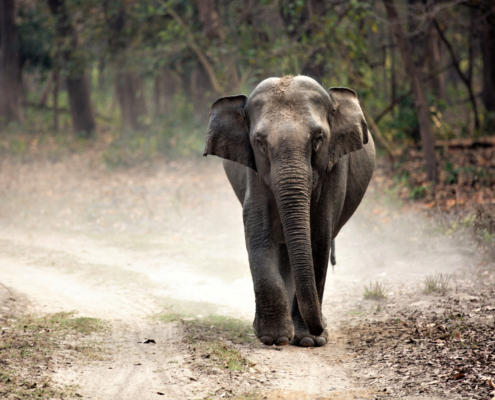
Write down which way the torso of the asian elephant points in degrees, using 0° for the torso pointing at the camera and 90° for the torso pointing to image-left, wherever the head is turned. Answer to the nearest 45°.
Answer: approximately 0°

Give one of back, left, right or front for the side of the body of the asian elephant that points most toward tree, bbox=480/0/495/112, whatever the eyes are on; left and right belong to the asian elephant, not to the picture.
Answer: back
